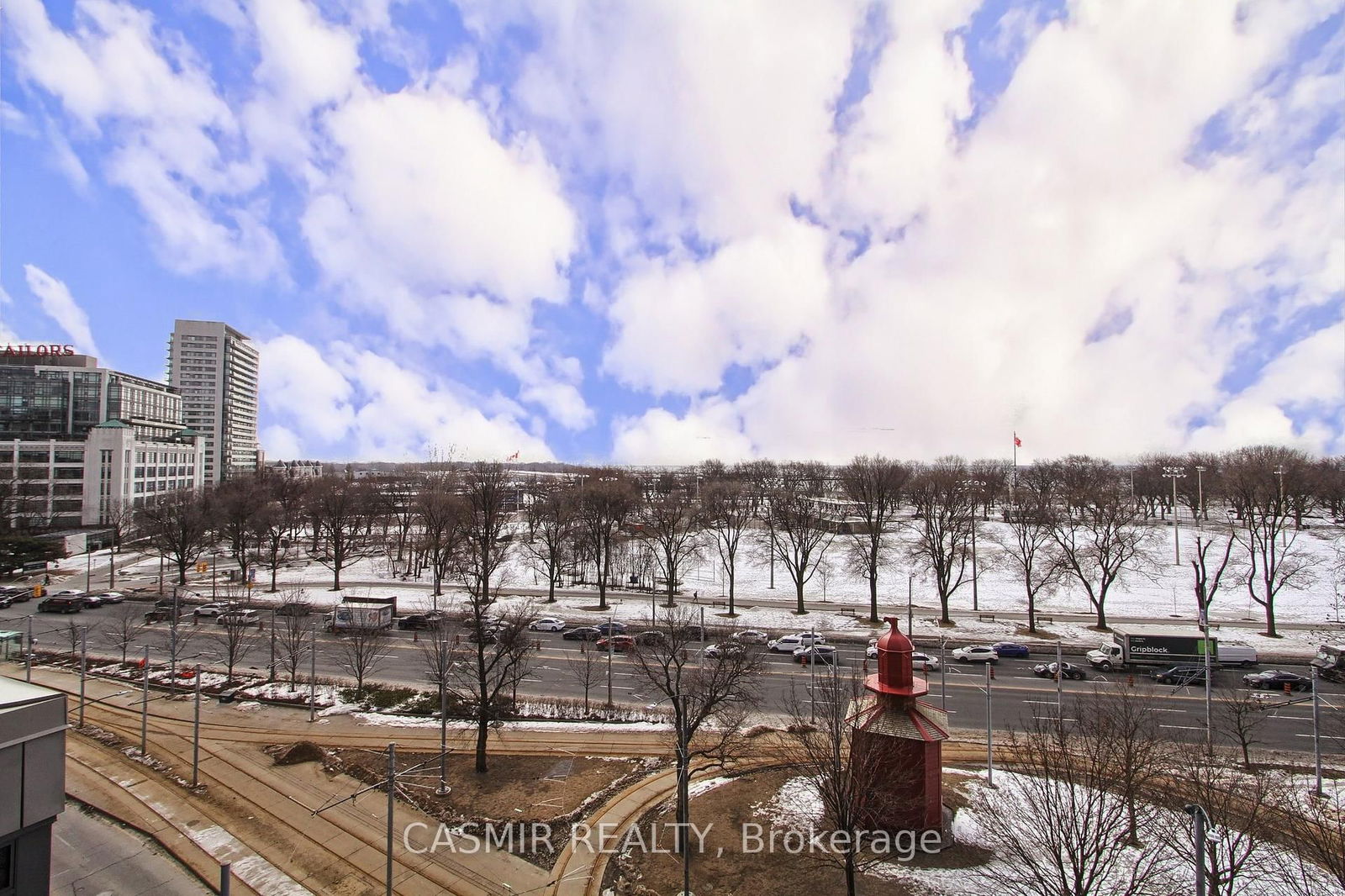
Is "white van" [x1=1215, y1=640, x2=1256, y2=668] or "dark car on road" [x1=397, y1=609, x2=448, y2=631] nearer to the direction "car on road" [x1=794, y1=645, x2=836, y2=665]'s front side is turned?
the dark car on road

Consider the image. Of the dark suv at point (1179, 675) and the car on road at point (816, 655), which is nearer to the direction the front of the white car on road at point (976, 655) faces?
the car on road

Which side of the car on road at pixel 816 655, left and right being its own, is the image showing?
left

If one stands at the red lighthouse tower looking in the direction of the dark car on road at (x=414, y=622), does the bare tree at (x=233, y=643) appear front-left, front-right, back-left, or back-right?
front-left

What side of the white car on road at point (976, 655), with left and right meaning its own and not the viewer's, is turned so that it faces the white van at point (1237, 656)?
back

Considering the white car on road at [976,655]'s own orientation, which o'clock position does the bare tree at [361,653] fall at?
The bare tree is roughly at 11 o'clock from the white car on road.

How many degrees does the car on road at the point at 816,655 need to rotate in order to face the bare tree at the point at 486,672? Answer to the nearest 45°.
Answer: approximately 45° to its left

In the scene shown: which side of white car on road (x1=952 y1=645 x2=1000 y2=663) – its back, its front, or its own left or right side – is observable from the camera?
left

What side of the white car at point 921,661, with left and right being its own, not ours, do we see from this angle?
left

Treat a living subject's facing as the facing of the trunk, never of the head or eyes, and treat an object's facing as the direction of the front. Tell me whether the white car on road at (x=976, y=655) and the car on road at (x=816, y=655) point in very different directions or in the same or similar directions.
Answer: same or similar directions

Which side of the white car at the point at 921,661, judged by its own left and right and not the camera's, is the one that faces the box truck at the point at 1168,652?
back

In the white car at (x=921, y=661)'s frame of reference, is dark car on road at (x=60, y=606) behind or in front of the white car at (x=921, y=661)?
in front

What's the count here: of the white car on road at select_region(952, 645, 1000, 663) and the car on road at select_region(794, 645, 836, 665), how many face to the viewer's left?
2

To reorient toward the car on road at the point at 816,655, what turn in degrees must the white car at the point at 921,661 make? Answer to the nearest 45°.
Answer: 0° — it already faces it

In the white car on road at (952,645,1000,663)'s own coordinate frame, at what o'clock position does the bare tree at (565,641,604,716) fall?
The bare tree is roughly at 11 o'clock from the white car on road.

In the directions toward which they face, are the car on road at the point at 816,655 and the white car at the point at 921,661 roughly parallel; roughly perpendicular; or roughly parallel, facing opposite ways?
roughly parallel
